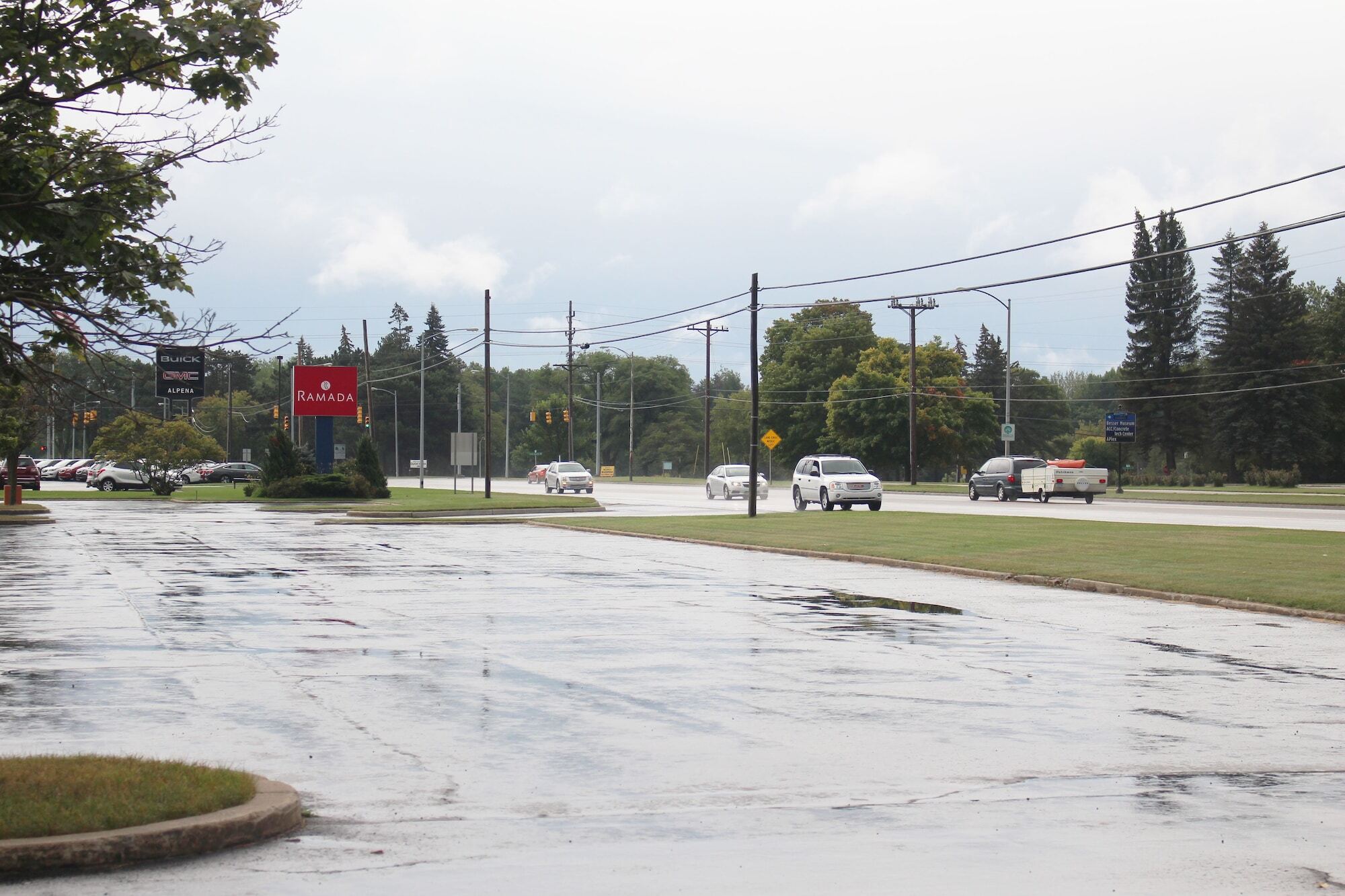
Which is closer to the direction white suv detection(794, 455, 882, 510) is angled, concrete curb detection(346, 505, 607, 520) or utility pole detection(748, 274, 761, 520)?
the utility pole

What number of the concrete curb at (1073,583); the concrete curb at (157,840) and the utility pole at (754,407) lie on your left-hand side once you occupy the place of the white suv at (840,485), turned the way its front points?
0

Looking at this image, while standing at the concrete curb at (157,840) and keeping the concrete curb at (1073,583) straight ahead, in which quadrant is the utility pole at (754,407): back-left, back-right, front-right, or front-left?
front-left

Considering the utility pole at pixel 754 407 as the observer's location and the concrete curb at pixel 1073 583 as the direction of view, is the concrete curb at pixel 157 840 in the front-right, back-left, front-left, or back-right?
front-right

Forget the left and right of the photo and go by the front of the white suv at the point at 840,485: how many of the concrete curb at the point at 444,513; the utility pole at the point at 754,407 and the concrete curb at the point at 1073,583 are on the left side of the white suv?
0

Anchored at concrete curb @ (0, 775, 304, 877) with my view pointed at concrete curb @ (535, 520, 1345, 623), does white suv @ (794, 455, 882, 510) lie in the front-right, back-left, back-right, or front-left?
front-left

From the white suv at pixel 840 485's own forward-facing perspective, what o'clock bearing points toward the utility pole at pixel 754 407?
The utility pole is roughly at 2 o'clock from the white suv.

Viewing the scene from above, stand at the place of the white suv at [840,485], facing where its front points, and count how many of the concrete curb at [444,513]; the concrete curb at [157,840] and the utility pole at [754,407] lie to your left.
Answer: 0

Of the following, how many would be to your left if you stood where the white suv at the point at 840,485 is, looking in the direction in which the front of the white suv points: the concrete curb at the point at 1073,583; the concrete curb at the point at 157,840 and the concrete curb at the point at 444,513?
0

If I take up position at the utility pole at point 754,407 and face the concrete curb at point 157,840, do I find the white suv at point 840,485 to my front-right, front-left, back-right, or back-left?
back-left

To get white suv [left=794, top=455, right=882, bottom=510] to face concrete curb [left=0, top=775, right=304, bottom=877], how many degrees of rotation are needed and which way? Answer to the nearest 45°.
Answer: approximately 45° to its right

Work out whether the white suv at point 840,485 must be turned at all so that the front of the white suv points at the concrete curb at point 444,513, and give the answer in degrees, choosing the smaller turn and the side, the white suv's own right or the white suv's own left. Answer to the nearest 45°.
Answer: approximately 135° to the white suv's own right

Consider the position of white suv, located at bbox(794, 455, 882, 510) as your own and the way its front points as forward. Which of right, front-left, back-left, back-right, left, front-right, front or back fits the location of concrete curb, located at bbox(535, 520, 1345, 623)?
front-right

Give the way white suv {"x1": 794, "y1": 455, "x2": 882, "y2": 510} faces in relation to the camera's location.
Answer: facing the viewer and to the right of the viewer
